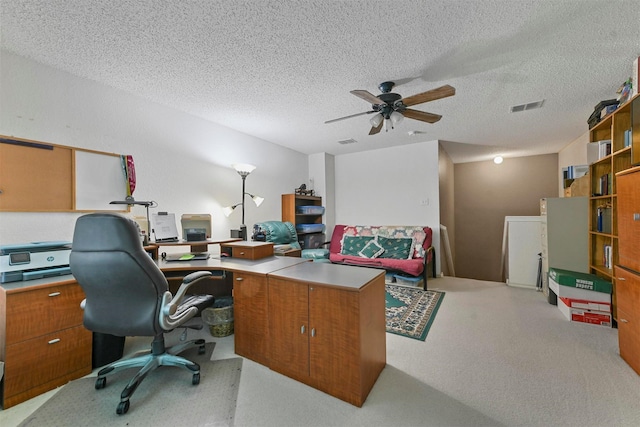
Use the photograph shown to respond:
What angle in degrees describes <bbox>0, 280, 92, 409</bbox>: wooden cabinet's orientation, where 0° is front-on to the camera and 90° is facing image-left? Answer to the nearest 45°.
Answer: approximately 315°

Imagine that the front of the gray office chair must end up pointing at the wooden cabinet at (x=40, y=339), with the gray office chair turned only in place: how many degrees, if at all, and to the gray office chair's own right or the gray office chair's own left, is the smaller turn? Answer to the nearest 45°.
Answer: approximately 90° to the gray office chair's own left

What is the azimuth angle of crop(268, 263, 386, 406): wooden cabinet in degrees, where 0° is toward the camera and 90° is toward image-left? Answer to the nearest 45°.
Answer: approximately 45°

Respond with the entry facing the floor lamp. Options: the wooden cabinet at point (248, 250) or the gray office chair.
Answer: the gray office chair

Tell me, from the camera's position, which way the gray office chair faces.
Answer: facing away from the viewer and to the right of the viewer

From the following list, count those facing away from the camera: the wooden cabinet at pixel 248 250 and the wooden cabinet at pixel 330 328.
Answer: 0
